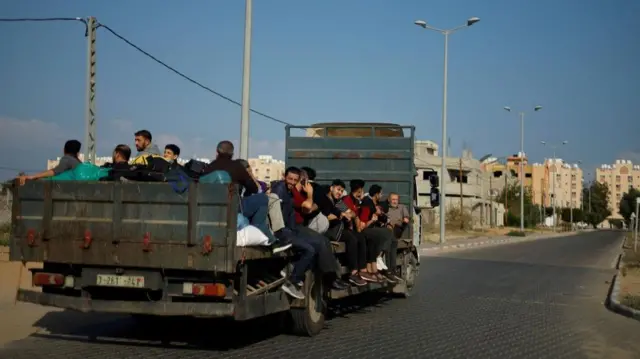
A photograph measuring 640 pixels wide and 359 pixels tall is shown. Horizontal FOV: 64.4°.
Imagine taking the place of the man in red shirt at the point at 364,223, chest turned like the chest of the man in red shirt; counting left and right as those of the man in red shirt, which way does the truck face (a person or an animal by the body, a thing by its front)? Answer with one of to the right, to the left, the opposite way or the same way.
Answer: to the left

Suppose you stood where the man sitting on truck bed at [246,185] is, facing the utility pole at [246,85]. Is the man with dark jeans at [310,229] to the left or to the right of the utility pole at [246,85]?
right

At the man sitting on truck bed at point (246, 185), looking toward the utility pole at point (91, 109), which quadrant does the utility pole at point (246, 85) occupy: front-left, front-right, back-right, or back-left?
front-right

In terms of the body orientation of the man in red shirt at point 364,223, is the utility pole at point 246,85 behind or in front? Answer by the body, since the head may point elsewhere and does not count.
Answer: behind

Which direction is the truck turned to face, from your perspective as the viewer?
facing away from the viewer and to the right of the viewer

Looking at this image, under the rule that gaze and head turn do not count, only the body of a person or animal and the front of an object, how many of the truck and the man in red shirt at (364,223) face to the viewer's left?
0

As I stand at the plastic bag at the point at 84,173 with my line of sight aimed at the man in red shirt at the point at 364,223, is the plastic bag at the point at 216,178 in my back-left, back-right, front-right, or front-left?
front-right

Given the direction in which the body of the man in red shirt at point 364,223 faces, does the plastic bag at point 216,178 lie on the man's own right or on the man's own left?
on the man's own right

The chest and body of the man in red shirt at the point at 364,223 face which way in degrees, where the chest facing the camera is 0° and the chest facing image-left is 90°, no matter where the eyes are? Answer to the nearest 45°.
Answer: approximately 315°

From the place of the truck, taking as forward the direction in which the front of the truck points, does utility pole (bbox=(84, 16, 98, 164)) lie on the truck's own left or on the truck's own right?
on the truck's own left
